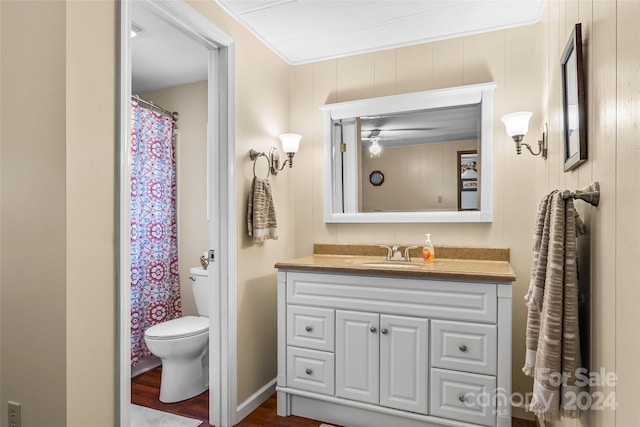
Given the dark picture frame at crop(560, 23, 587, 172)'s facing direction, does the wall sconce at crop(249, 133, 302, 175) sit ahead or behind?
ahead

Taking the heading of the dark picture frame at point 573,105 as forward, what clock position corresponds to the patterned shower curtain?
The patterned shower curtain is roughly at 12 o'clock from the dark picture frame.

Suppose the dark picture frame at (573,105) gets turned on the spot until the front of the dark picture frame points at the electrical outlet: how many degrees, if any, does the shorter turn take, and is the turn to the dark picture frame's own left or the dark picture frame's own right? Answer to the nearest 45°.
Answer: approximately 45° to the dark picture frame's own left

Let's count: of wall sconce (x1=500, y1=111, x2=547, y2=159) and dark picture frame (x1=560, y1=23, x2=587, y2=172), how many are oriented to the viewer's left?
2

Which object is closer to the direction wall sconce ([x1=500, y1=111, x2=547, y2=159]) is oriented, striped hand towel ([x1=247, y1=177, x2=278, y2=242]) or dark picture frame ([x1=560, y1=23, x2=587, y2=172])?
the striped hand towel

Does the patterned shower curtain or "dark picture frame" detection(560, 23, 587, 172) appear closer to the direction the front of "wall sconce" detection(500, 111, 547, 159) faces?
the patterned shower curtain

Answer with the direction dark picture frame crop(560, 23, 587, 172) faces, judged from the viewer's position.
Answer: facing to the left of the viewer

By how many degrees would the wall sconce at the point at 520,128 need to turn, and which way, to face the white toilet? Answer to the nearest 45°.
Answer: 0° — it already faces it

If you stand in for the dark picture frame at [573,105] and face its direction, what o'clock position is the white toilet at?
The white toilet is roughly at 12 o'clock from the dark picture frame.

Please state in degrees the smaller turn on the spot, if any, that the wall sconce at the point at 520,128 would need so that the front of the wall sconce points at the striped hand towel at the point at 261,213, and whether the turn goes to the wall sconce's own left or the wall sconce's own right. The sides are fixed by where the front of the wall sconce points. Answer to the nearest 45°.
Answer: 0° — it already faces it

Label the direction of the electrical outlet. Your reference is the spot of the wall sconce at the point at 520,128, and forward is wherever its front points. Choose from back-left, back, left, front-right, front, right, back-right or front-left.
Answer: front-left

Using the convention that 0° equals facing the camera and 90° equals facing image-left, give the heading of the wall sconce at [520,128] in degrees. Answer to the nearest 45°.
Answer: approximately 90°

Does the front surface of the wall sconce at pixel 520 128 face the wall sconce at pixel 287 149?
yes
